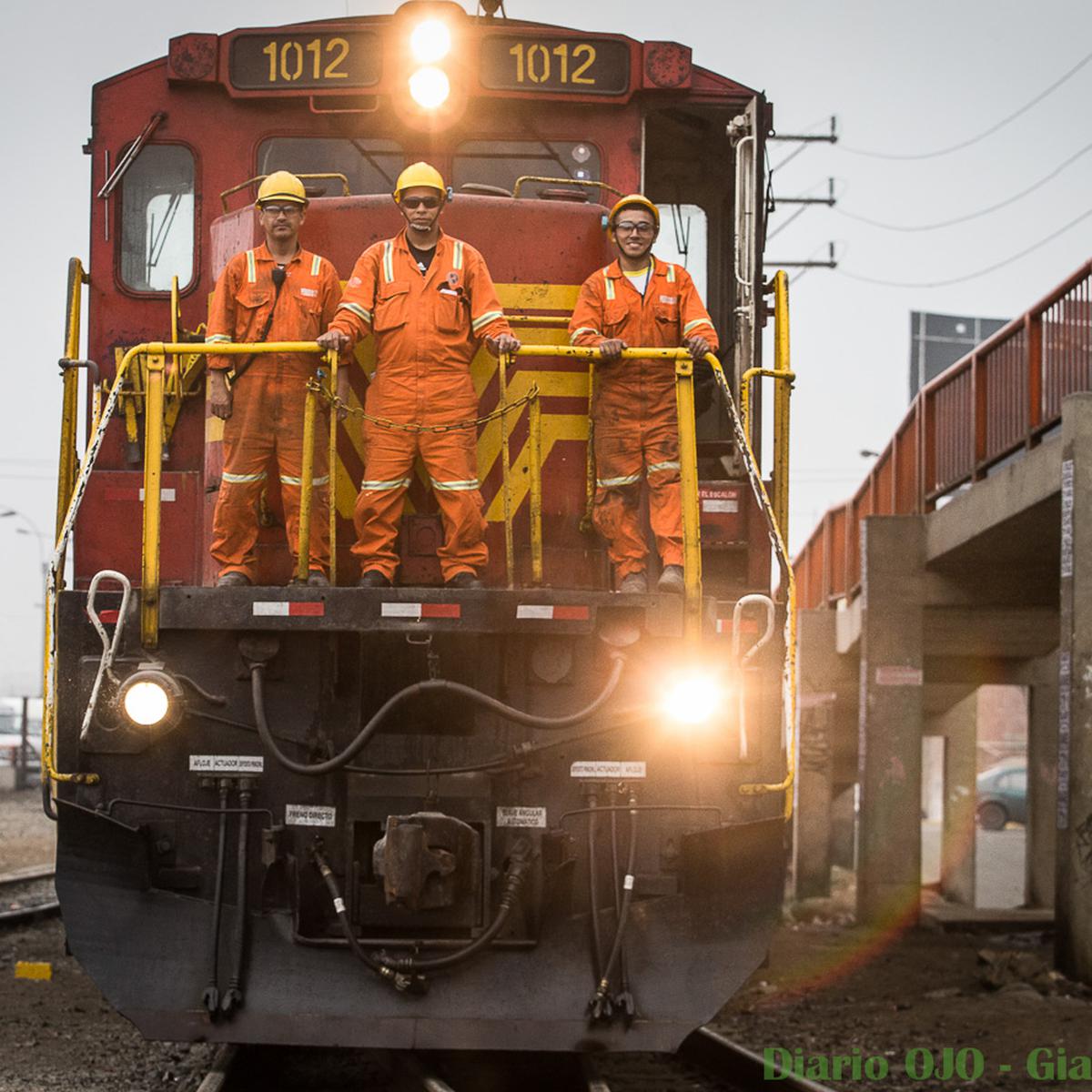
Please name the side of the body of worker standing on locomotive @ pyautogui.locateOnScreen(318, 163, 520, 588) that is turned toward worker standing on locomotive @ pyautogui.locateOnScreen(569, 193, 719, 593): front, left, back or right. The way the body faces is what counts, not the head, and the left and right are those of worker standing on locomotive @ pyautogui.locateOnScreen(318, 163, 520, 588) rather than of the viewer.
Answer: left

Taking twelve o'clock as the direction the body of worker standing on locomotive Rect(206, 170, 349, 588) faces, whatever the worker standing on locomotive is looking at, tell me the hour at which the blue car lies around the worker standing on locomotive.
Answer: The blue car is roughly at 7 o'clock from the worker standing on locomotive.

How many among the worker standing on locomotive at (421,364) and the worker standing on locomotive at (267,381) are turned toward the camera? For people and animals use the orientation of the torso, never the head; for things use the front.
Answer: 2

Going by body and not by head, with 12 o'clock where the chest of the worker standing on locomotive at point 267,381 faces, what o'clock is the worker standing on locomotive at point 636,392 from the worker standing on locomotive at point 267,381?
the worker standing on locomotive at point 636,392 is roughly at 9 o'clock from the worker standing on locomotive at point 267,381.

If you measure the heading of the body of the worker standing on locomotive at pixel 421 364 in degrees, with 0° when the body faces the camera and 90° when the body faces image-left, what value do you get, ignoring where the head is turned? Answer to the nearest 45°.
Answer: approximately 0°
